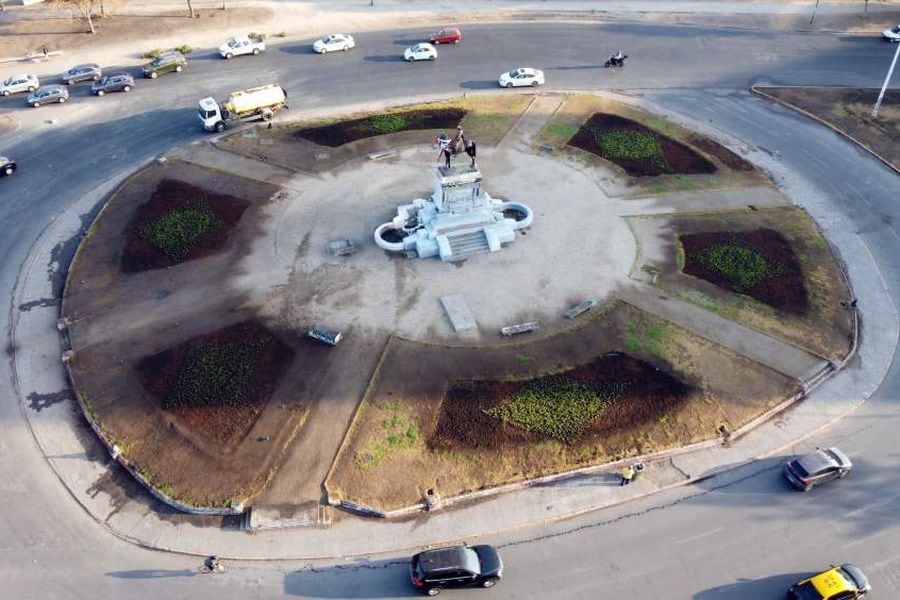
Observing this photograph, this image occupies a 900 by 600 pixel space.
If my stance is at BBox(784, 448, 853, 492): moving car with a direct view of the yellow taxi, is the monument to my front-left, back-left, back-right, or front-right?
back-right

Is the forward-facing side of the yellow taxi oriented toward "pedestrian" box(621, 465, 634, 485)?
no

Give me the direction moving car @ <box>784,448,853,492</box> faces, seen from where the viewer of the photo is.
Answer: facing away from the viewer and to the right of the viewer

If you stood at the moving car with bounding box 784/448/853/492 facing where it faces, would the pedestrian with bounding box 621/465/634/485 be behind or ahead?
behind

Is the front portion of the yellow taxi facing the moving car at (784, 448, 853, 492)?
no

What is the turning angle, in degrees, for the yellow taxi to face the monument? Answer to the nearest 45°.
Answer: approximately 135° to its left

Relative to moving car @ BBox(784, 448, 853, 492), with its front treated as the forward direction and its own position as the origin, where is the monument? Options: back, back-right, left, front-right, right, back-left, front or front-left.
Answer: back-left

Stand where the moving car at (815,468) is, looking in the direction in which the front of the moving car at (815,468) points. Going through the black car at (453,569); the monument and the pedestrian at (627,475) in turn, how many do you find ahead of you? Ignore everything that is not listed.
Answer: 0

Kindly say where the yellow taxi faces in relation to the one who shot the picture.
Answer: facing away from the viewer and to the right of the viewer

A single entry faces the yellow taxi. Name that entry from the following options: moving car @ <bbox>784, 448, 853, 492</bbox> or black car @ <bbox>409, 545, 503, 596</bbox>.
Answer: the black car

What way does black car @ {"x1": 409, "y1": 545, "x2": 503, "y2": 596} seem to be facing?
to the viewer's right

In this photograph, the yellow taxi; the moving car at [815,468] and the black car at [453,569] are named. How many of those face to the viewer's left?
0

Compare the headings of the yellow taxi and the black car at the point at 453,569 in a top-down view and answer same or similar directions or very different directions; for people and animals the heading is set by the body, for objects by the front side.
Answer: same or similar directions

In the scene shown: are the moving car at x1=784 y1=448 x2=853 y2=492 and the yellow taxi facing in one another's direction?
no

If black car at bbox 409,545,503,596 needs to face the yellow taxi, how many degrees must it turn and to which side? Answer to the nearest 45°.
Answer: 0° — it already faces it

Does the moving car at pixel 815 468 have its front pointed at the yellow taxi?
no

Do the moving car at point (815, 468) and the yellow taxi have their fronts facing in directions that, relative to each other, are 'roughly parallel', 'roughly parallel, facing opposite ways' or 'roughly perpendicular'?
roughly parallel

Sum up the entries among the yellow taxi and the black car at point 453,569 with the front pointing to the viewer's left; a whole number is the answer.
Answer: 0

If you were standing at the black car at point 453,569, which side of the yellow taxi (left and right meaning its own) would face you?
back
